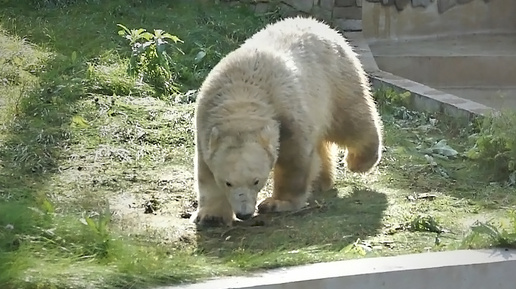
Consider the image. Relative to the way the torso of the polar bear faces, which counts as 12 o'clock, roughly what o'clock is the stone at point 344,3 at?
The stone is roughly at 5 o'clock from the polar bear.

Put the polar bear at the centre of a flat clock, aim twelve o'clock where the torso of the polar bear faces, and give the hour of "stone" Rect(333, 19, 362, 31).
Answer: The stone is roughly at 5 o'clock from the polar bear.

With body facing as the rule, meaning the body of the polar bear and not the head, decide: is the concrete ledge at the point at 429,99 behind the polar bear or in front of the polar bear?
behind

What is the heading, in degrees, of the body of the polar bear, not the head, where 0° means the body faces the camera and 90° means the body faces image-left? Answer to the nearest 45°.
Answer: approximately 45°

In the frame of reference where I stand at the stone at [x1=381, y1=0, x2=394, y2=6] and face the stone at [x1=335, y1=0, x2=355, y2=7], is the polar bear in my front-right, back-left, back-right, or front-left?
front-left

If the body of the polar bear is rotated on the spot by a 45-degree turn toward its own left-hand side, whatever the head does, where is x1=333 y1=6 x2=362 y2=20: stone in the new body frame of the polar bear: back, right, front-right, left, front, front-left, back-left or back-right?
back

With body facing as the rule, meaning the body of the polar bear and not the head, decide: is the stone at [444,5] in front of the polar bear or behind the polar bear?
behind

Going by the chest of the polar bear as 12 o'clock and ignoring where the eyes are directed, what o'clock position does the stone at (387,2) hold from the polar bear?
The stone is roughly at 5 o'clock from the polar bear.

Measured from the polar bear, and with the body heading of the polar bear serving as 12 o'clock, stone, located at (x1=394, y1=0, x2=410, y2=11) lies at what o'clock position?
The stone is roughly at 5 o'clock from the polar bear.

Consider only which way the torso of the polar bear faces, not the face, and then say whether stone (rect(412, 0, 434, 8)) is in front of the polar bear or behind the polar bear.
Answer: behind
